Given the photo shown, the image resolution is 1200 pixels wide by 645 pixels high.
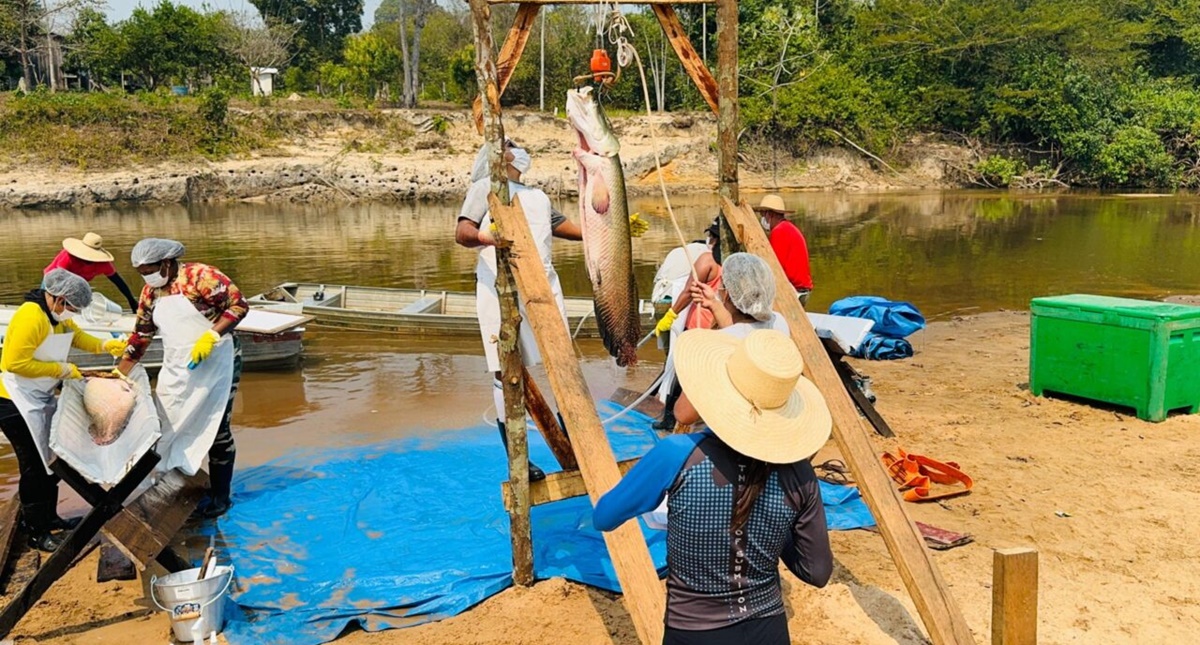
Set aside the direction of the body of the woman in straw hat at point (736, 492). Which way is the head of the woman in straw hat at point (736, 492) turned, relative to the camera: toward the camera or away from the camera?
away from the camera

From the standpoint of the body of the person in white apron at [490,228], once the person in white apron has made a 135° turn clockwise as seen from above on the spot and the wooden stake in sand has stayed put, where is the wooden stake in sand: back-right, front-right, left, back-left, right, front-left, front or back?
back-left

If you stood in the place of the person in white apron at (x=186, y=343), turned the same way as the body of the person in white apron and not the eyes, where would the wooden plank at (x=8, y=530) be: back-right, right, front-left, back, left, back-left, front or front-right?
front-right

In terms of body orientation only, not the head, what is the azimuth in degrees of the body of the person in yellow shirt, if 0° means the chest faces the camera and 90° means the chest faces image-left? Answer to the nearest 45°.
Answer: approximately 315°

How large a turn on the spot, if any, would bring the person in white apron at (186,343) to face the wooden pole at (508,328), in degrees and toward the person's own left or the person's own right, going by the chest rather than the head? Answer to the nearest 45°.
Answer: approximately 90° to the person's own left

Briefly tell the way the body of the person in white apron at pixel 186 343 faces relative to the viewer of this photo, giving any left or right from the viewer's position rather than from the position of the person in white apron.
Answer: facing the viewer and to the left of the viewer

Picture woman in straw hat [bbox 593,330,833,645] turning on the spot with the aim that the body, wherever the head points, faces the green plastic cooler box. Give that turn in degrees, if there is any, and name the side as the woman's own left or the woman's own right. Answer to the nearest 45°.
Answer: approximately 45° to the woman's own right

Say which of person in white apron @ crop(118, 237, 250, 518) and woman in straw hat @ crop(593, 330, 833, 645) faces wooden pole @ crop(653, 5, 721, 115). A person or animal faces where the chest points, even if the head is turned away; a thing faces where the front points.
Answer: the woman in straw hat

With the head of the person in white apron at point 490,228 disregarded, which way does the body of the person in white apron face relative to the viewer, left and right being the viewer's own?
facing the viewer and to the right of the viewer

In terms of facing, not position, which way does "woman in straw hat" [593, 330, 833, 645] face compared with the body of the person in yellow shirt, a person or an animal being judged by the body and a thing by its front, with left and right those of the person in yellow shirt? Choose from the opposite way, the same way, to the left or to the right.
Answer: to the left

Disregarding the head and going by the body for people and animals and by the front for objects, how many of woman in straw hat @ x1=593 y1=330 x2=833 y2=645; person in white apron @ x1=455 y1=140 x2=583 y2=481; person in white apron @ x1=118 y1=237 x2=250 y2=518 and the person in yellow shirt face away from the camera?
1

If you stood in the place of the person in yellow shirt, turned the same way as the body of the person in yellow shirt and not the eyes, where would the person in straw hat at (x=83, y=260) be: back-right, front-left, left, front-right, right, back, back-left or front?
back-left

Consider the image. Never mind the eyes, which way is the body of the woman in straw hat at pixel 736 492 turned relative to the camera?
away from the camera

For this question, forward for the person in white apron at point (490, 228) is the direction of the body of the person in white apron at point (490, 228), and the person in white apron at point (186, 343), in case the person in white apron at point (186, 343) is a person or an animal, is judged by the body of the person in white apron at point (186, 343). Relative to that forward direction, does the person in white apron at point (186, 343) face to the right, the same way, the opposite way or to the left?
to the right

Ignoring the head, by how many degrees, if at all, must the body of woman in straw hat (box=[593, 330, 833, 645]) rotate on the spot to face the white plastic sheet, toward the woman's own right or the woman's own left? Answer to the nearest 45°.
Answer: approximately 45° to the woman's own left

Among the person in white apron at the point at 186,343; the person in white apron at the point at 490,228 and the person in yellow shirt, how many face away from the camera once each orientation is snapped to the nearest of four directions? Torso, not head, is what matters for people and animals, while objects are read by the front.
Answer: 0
